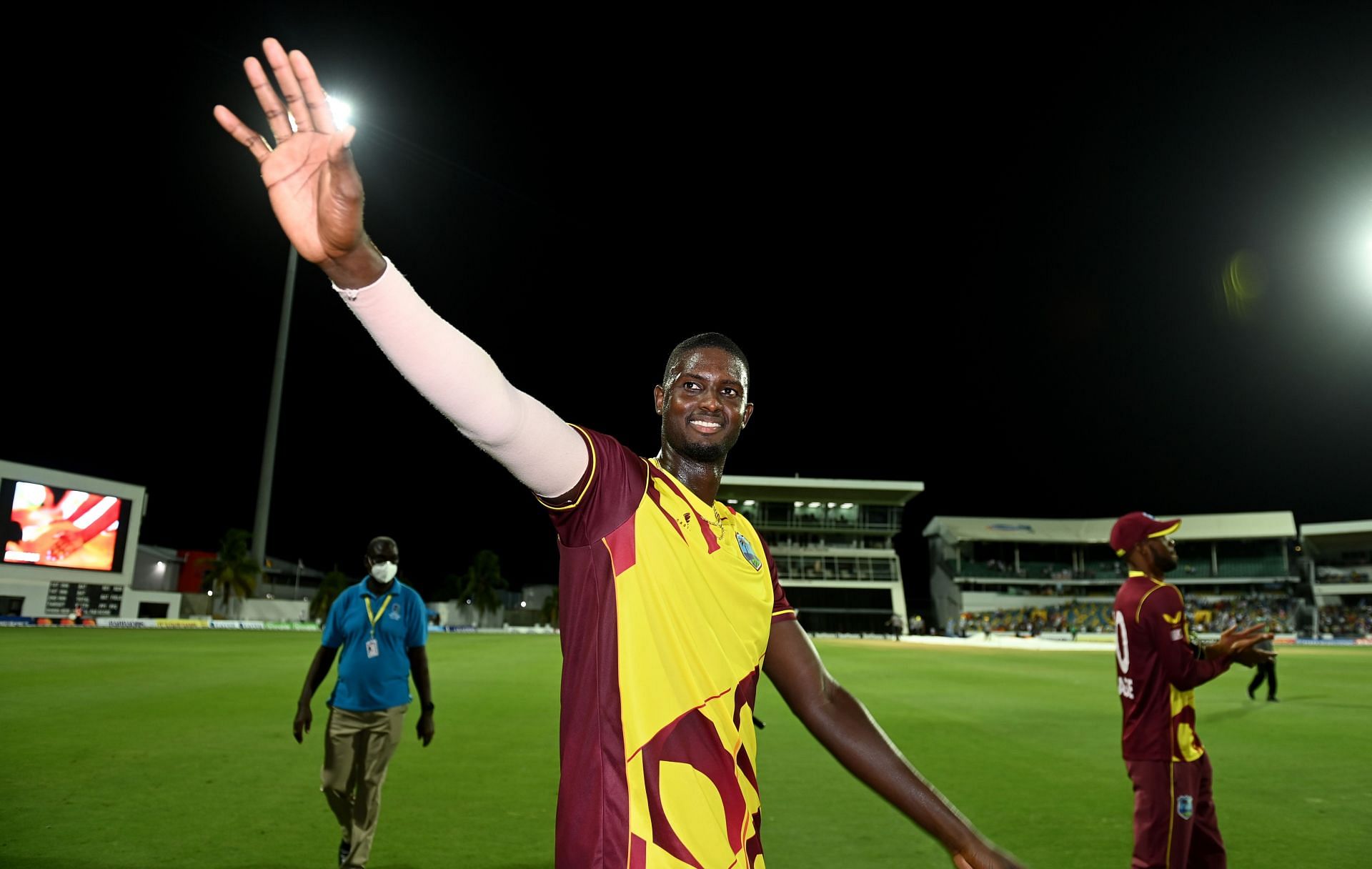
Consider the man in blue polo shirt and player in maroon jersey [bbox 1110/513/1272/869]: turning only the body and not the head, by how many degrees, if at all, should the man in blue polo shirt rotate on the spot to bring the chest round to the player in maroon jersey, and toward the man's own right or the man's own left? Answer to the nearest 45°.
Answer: approximately 45° to the man's own left

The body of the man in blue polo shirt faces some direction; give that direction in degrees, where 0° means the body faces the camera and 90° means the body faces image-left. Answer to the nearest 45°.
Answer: approximately 0°

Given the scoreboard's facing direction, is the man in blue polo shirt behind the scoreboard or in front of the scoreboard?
in front

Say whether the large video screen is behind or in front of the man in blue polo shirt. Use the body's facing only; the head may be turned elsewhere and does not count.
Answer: behind

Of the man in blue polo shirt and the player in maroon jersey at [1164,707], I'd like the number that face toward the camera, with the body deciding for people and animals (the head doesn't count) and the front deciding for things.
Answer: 1

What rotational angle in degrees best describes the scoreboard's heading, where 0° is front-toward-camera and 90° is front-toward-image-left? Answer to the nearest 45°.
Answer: approximately 0°
